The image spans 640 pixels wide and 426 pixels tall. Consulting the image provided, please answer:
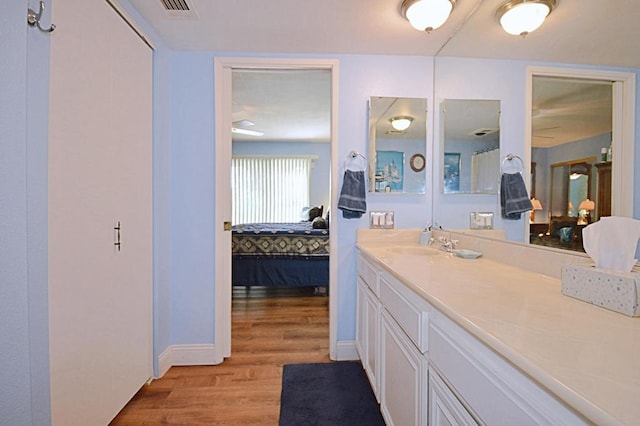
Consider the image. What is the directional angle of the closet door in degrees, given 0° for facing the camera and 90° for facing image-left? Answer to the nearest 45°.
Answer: approximately 270°

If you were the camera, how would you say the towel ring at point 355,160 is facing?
facing the viewer

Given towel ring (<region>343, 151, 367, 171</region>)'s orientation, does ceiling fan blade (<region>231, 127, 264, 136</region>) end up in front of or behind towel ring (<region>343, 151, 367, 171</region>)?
behind

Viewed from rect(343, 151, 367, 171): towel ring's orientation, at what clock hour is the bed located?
The bed is roughly at 5 o'clock from the towel ring.

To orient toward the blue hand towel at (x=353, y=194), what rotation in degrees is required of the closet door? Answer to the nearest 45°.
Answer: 0° — it already faces it

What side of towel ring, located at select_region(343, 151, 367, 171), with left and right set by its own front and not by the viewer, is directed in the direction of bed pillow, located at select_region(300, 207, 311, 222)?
back

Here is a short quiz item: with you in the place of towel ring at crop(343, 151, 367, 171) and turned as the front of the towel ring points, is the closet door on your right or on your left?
on your right

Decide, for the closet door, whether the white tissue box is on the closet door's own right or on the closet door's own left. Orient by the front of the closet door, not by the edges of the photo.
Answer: on the closet door's own right

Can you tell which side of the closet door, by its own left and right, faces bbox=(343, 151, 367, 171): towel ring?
front

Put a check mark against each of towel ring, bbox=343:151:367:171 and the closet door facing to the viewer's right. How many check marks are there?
1

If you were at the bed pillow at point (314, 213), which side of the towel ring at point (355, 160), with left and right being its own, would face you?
back
